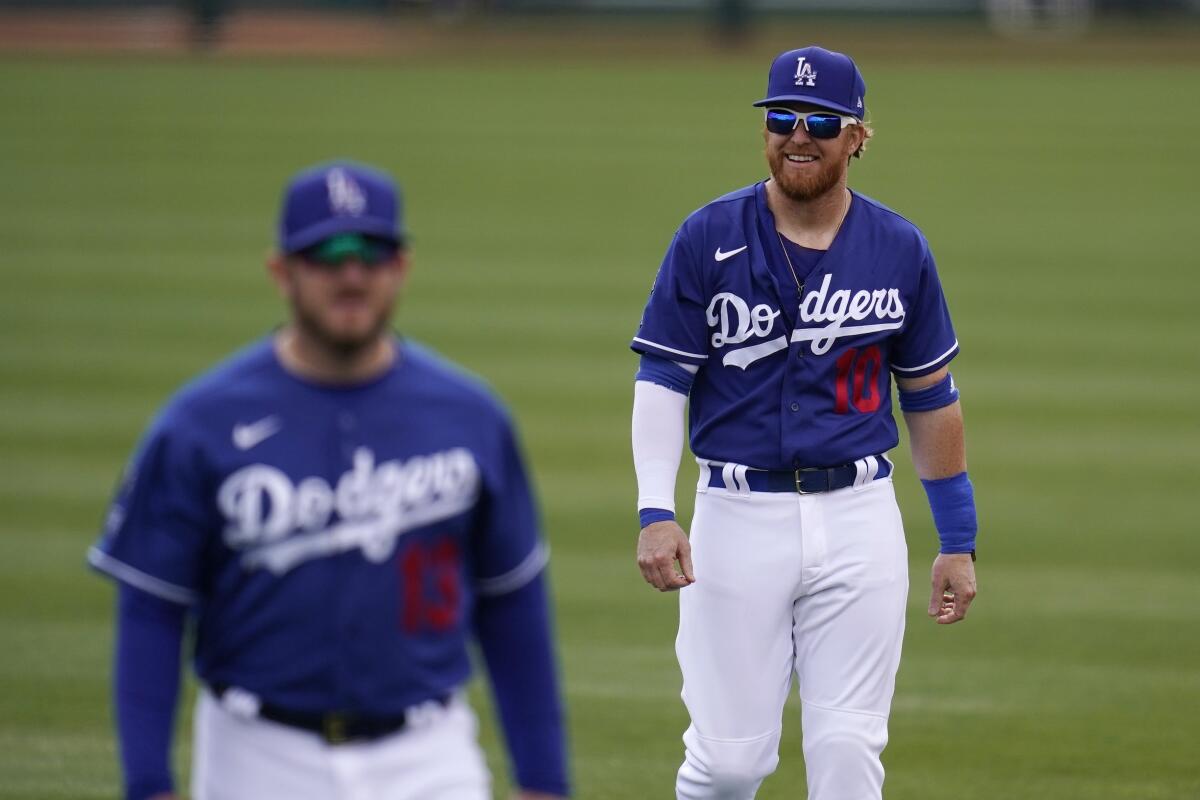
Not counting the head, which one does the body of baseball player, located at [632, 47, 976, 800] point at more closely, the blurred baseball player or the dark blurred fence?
the blurred baseball player

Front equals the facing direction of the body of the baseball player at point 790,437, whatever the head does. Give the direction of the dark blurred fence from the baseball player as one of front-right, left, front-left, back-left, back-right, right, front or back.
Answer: back

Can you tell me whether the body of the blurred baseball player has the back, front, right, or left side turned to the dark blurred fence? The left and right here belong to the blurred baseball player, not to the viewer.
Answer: back

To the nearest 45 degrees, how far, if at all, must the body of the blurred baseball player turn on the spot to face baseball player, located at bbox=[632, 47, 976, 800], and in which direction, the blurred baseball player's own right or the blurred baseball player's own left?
approximately 135° to the blurred baseball player's own left

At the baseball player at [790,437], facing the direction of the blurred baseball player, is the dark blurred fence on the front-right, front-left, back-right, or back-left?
back-right

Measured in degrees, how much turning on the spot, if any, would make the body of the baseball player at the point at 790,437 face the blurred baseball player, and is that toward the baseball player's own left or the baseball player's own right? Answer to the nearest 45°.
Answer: approximately 45° to the baseball player's own right

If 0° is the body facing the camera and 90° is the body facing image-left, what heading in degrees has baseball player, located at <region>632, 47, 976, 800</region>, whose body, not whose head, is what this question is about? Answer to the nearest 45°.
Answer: approximately 0°

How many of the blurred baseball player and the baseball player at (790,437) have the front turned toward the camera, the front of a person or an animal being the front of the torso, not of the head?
2
